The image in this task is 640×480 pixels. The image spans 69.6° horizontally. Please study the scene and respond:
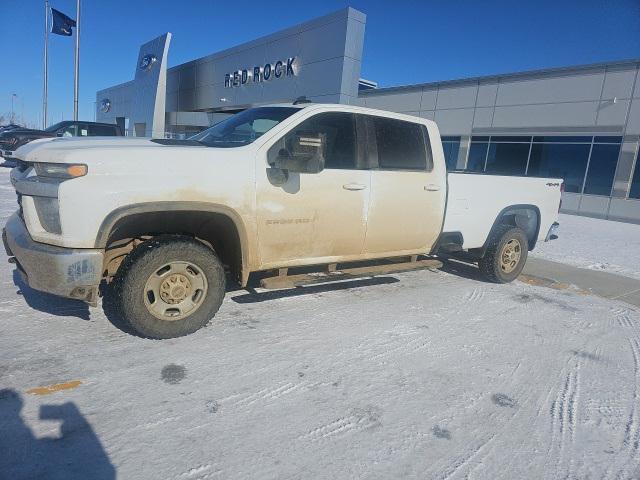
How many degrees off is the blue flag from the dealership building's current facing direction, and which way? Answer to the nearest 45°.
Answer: approximately 45° to its right

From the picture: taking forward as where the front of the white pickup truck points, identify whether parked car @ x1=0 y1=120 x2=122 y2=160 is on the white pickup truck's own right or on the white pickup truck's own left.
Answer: on the white pickup truck's own right

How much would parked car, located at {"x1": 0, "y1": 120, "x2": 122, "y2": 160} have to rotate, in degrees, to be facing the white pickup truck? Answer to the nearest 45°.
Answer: approximately 90° to its left

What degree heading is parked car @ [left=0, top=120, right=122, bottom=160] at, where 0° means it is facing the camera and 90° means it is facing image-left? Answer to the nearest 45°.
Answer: approximately 90°

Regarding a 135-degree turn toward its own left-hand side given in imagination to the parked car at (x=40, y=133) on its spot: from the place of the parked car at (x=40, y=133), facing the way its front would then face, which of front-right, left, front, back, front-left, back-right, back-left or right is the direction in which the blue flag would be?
back-left

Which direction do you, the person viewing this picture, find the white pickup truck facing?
facing the viewer and to the left of the viewer

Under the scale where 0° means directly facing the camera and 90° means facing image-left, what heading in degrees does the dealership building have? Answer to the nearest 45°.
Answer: approximately 45°

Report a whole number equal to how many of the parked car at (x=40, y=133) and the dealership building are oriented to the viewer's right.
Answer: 0
